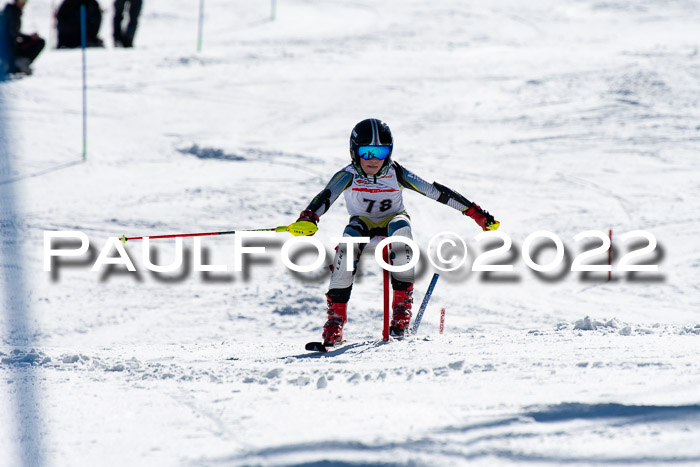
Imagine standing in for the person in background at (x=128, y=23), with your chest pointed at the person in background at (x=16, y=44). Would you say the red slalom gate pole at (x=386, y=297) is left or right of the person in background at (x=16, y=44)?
left

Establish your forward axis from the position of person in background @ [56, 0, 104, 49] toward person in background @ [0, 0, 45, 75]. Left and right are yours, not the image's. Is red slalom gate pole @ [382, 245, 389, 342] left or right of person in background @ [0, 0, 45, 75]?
left

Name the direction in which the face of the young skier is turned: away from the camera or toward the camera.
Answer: toward the camera

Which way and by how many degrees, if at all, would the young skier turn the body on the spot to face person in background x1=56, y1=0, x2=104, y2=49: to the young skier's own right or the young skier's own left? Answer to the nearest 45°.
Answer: approximately 135° to the young skier's own right

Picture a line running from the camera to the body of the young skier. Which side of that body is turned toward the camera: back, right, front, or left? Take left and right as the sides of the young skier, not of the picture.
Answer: front

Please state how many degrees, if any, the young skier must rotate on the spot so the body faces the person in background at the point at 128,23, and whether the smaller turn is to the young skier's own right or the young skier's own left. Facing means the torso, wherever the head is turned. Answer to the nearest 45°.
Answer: approximately 135° to the young skier's own right

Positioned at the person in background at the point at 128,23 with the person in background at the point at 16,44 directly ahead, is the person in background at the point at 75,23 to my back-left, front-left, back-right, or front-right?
front-right

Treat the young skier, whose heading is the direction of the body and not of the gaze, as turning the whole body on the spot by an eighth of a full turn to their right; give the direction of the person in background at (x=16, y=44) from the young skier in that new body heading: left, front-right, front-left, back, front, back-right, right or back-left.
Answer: right
